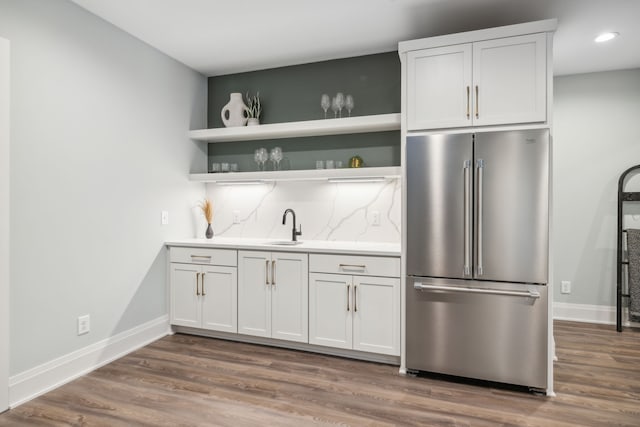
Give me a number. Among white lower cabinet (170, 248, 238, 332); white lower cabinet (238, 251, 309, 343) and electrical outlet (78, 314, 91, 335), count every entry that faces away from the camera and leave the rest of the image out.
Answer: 0

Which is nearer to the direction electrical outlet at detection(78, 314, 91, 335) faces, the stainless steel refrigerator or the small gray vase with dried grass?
the stainless steel refrigerator

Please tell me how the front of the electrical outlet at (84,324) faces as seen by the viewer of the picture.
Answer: facing the viewer and to the right of the viewer

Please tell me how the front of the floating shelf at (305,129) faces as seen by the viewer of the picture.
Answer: facing the viewer and to the left of the viewer

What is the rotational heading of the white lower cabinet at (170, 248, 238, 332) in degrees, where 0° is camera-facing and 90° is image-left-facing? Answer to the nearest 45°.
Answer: approximately 45°

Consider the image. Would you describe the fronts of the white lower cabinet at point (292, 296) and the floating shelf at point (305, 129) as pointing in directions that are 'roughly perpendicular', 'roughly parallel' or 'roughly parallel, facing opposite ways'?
roughly parallel

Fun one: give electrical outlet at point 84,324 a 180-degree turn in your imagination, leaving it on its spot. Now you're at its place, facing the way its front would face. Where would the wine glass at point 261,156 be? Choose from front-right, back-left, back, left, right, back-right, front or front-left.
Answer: back-right
